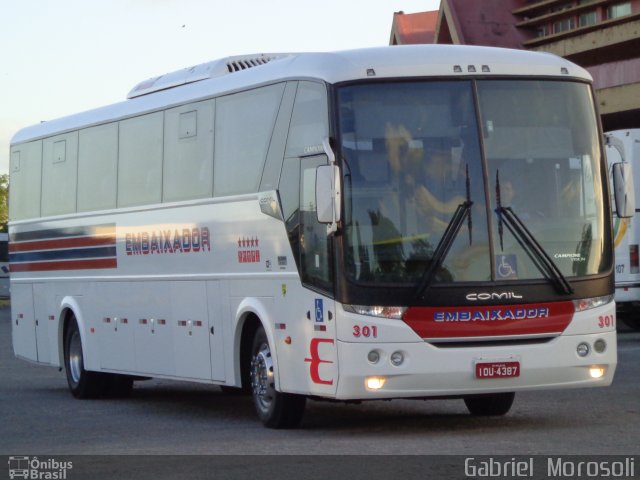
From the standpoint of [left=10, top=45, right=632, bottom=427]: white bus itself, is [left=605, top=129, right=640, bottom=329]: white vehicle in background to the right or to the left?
on its left
